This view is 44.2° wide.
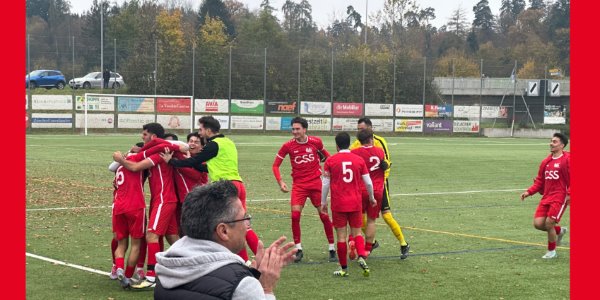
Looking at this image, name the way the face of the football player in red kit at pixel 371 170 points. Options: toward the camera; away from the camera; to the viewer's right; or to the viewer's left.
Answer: away from the camera

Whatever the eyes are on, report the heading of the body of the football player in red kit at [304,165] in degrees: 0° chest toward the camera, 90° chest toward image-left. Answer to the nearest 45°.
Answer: approximately 0°

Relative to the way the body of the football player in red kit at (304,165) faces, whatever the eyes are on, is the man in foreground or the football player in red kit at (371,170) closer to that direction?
the man in foreground

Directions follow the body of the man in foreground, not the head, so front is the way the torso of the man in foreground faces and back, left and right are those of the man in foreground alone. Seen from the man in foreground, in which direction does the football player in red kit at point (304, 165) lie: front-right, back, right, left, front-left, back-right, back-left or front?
front-left

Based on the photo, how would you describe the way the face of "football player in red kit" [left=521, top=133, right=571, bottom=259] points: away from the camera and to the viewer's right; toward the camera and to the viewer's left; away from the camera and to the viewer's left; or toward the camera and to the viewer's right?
toward the camera and to the viewer's left

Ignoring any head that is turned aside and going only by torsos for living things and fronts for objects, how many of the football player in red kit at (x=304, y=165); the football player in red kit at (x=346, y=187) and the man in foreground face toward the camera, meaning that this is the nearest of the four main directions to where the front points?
1

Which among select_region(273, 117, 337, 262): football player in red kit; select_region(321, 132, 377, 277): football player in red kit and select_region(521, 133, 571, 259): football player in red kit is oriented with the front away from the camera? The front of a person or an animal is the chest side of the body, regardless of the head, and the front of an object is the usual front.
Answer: select_region(321, 132, 377, 277): football player in red kit

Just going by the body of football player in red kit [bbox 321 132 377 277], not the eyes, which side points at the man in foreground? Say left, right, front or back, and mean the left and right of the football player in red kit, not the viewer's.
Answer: back

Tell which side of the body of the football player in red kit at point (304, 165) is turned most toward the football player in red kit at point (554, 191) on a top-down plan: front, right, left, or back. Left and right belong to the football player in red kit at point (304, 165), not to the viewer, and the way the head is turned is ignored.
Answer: left

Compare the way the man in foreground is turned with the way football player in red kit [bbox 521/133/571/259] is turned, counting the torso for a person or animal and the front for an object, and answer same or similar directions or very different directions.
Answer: very different directions

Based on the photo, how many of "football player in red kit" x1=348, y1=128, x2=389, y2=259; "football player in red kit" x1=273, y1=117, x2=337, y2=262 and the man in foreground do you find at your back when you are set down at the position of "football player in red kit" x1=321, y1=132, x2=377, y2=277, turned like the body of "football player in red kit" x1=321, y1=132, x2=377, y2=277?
1

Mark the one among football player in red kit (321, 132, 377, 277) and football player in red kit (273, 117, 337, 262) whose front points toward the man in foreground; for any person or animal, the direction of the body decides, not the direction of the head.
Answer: football player in red kit (273, 117, 337, 262)

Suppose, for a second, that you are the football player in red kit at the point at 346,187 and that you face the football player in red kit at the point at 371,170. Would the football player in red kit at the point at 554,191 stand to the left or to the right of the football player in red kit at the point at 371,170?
right

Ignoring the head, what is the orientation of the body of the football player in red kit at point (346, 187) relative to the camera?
away from the camera
